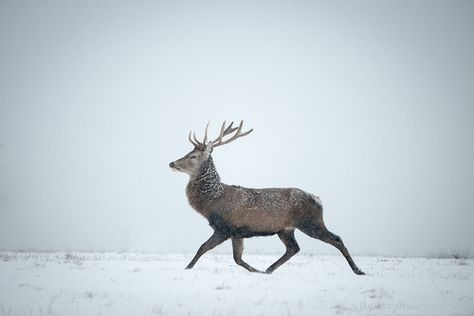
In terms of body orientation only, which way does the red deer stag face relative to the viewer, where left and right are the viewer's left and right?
facing to the left of the viewer
